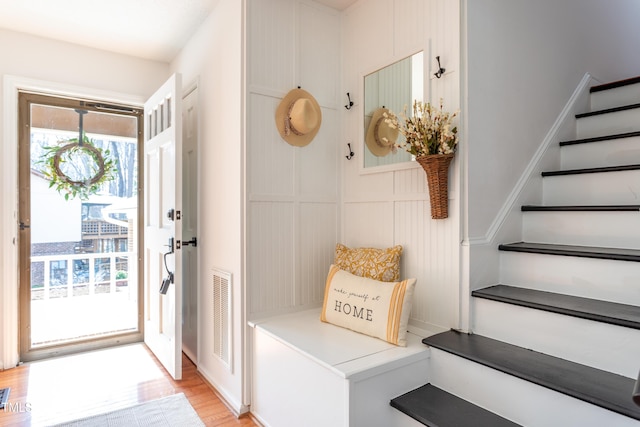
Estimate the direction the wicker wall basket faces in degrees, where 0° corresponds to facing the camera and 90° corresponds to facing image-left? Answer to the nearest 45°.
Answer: approximately 45°

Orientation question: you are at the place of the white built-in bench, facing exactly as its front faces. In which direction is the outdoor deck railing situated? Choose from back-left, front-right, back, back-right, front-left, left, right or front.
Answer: right

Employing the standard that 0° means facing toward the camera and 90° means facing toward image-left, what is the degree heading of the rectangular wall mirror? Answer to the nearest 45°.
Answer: approximately 45°

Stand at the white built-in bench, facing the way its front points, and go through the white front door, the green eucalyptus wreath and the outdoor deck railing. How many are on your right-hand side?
3

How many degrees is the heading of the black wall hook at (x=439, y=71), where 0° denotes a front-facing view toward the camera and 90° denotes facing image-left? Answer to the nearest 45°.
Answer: approximately 45°

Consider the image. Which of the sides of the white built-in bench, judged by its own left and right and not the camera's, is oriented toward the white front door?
right
